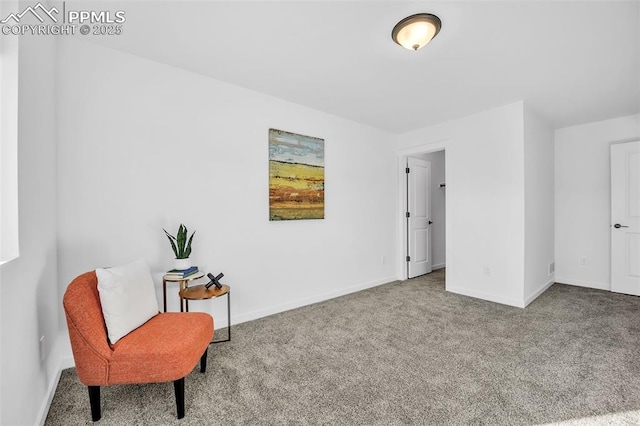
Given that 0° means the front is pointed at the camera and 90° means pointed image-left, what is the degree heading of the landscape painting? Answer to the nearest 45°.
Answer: approximately 315°

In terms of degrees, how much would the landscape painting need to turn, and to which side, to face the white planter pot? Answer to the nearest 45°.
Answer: approximately 90° to its right

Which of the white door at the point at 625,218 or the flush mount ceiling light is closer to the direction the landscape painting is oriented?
the flush mount ceiling light

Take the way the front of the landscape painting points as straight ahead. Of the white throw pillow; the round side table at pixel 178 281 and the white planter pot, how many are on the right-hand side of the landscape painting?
3

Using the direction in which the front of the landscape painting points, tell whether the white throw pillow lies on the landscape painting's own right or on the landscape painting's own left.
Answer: on the landscape painting's own right

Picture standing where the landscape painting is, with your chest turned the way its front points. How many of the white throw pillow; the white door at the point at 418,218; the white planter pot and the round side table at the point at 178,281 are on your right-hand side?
3

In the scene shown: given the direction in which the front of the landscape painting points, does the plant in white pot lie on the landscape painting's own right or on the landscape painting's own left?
on the landscape painting's own right

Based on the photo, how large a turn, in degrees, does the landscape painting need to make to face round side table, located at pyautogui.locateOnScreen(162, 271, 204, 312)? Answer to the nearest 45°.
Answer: approximately 90° to its right

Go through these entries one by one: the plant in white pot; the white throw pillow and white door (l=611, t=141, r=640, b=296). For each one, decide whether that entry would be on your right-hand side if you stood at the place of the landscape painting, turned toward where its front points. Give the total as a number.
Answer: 2

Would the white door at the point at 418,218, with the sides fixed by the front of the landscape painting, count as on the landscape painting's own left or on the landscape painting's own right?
on the landscape painting's own left
